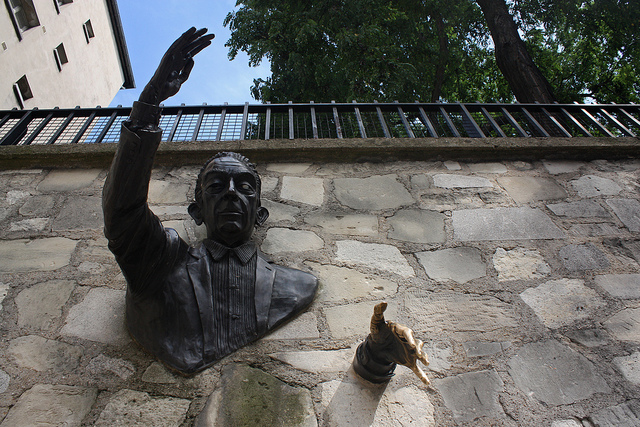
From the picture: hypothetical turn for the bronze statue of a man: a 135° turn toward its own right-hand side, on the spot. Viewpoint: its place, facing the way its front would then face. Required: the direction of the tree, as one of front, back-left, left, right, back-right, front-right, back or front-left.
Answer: right

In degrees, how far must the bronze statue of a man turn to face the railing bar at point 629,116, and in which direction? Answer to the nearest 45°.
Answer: approximately 90° to its left

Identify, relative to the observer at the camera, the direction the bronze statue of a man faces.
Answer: facing the viewer
